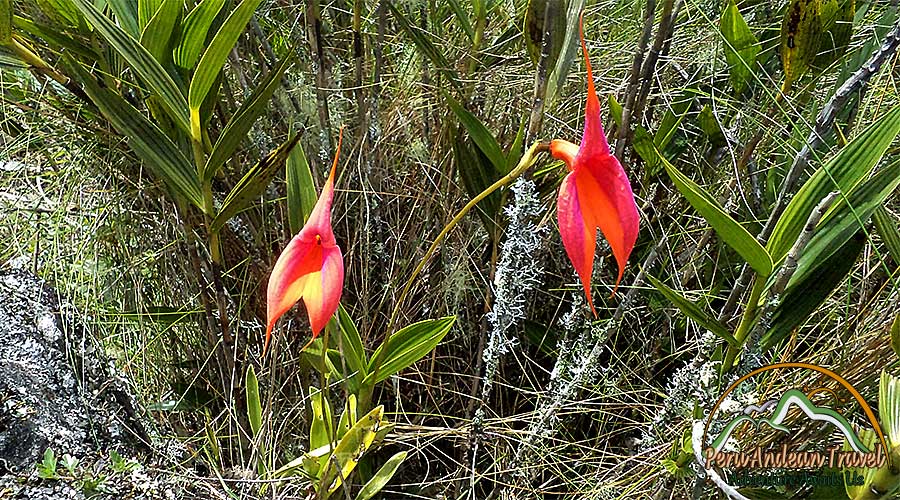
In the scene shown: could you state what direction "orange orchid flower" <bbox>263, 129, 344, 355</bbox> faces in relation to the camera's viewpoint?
facing the viewer
